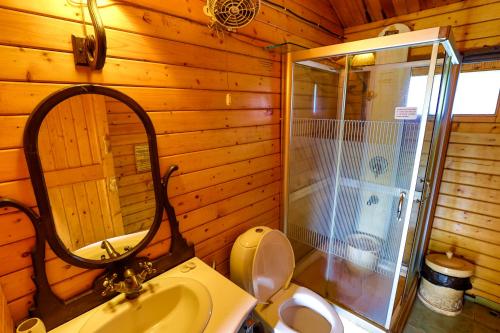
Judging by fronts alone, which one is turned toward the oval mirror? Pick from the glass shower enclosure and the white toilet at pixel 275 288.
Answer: the glass shower enclosure

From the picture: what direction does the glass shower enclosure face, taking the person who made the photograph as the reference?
facing the viewer and to the left of the viewer

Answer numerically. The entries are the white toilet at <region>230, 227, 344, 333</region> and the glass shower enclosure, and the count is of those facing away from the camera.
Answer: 0

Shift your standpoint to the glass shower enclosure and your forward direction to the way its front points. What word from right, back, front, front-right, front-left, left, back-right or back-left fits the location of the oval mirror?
front

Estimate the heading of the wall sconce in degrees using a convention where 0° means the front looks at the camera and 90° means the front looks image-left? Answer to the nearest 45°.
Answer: approximately 315°

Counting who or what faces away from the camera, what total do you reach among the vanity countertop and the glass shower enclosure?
0

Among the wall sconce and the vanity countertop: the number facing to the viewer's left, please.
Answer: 0
